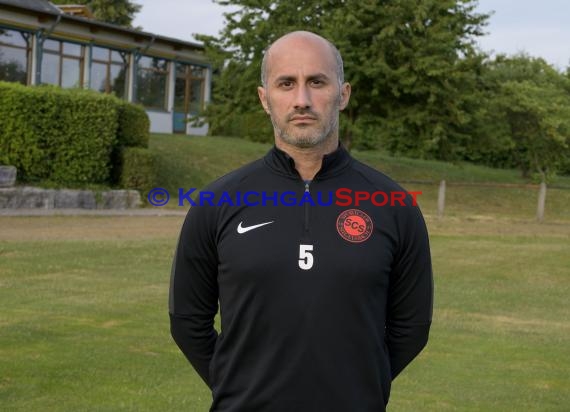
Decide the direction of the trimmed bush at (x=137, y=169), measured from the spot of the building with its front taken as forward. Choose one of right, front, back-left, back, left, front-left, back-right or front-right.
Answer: front-right

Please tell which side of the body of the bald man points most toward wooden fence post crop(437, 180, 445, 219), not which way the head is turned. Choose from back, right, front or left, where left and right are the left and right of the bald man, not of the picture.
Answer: back

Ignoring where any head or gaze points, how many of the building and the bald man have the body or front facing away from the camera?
0

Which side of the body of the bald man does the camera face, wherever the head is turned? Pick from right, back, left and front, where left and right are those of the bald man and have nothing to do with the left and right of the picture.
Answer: front

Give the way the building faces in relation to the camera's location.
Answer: facing the viewer and to the right of the viewer

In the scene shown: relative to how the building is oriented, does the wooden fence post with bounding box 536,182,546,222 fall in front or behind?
in front

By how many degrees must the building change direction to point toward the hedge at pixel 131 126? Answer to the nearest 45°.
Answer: approximately 45° to its right
